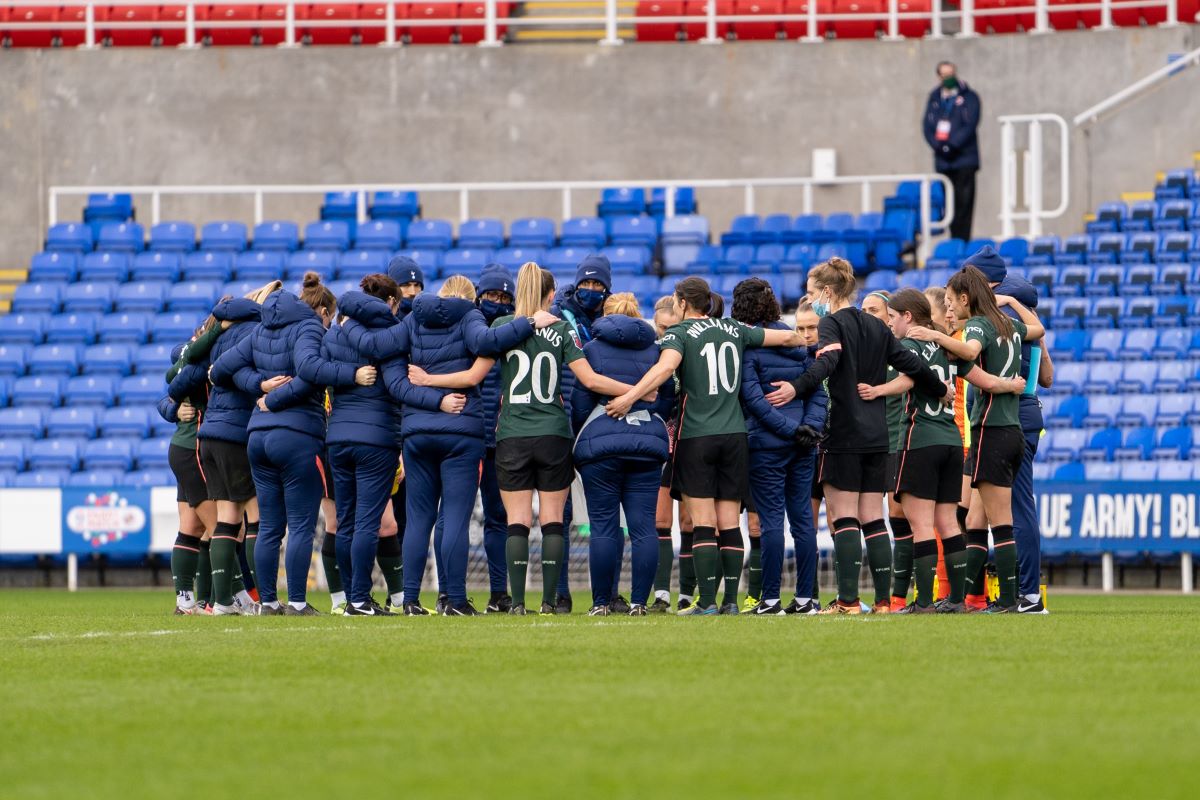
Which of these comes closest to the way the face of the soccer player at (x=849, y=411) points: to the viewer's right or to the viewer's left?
to the viewer's left

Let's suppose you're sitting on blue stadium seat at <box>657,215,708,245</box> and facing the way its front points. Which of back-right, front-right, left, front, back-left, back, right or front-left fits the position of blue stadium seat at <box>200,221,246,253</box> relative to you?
right

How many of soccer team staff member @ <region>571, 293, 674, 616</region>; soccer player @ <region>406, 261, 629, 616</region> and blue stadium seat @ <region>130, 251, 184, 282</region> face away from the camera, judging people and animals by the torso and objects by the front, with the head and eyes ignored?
2

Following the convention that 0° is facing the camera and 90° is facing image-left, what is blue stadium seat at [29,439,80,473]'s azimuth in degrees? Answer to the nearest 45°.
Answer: approximately 0°

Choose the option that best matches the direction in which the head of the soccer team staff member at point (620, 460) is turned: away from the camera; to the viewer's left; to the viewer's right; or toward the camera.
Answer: away from the camera

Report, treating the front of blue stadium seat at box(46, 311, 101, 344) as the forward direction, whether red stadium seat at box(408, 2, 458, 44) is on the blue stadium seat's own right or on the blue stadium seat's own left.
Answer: on the blue stadium seat's own left

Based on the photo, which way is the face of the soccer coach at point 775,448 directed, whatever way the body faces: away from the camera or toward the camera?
away from the camera

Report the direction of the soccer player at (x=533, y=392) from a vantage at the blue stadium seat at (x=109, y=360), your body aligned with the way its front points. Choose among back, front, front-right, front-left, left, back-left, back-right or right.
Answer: front

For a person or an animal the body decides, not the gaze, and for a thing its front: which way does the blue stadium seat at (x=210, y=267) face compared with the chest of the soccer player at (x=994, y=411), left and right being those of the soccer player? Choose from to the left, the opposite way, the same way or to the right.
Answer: the opposite way

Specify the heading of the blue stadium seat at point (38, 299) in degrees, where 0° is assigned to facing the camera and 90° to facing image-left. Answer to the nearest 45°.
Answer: approximately 0°

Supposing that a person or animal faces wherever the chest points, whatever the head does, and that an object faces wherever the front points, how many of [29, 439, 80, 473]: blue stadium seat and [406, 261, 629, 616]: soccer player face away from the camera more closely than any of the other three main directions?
1

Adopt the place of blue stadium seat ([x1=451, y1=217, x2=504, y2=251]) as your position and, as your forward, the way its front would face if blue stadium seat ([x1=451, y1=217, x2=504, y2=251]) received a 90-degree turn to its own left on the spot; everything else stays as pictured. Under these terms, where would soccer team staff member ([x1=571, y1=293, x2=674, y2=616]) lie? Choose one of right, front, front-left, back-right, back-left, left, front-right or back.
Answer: right

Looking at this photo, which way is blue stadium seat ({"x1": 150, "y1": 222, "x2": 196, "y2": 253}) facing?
toward the camera

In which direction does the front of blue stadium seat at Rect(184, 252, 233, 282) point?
toward the camera

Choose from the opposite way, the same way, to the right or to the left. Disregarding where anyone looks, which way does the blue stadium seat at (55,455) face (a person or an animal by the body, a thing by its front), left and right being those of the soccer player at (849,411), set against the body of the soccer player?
the opposite way

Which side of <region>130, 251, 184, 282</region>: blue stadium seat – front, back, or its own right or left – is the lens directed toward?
front

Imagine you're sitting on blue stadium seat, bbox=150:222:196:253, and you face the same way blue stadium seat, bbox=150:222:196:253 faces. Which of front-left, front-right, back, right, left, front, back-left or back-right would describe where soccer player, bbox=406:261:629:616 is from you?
front
